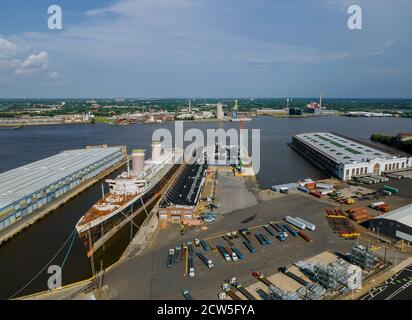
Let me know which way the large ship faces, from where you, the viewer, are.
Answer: facing the viewer and to the left of the viewer

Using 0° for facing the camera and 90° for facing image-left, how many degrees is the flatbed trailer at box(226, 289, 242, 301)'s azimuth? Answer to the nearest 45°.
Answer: approximately 135°

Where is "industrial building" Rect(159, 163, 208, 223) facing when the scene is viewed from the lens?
facing the viewer

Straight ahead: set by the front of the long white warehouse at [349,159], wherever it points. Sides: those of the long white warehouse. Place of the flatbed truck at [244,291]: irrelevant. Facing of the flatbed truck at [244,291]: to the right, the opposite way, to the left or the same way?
the opposite way

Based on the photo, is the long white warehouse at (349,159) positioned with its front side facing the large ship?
no

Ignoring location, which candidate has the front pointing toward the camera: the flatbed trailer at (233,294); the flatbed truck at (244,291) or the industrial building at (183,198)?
the industrial building

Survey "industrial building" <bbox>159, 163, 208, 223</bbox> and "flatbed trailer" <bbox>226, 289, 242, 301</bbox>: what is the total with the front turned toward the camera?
1

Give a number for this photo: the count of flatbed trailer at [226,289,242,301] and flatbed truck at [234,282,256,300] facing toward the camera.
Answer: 0

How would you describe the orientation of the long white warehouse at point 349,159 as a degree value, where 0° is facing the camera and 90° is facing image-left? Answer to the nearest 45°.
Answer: approximately 315°

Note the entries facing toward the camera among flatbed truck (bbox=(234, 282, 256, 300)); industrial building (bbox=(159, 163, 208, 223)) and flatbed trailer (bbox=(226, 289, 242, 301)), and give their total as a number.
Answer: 1

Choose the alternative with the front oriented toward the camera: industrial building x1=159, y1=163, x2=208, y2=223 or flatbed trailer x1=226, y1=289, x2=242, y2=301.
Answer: the industrial building

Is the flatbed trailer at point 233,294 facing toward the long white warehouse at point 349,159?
no
